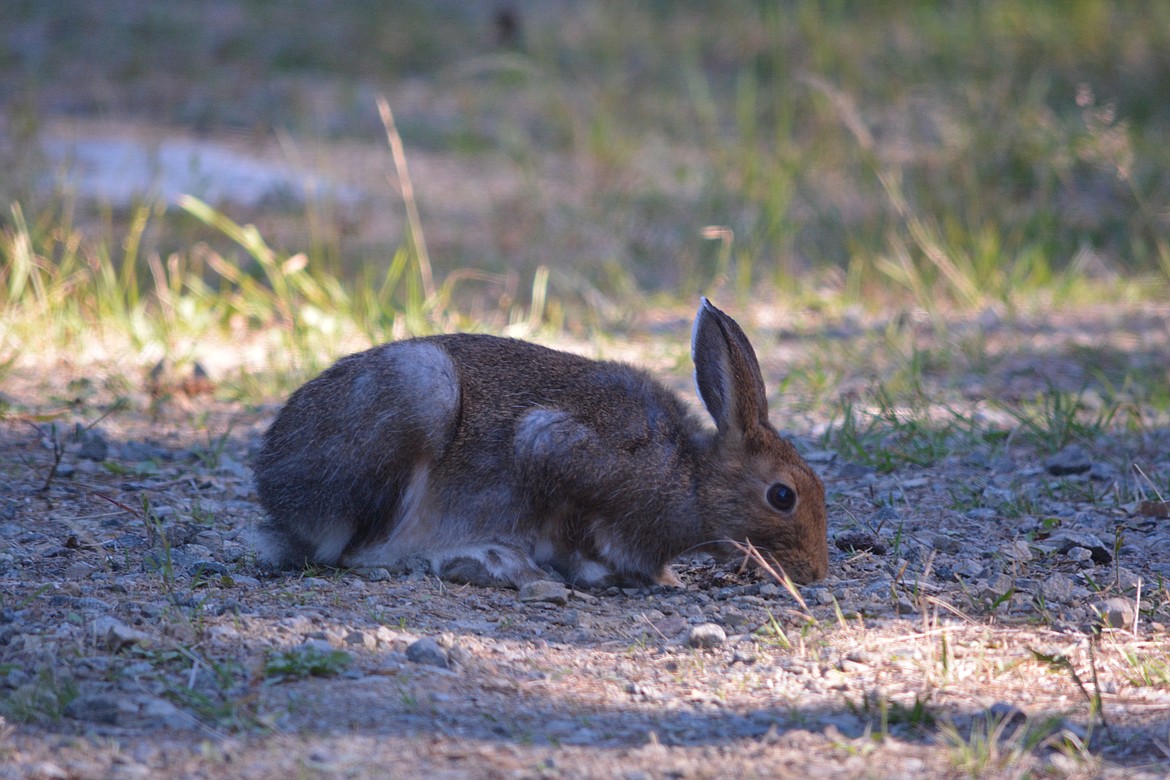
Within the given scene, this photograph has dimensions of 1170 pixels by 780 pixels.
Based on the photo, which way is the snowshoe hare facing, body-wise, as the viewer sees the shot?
to the viewer's right

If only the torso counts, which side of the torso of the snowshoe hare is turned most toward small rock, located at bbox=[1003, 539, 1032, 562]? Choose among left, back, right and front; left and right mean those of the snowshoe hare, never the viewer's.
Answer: front

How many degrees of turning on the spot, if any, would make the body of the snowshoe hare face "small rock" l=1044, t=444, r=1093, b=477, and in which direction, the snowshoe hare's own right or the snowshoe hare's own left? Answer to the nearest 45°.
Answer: approximately 45° to the snowshoe hare's own left

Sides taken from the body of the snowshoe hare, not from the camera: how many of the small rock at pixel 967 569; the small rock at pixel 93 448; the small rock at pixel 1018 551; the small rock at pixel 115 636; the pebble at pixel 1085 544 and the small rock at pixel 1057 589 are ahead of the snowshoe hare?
4

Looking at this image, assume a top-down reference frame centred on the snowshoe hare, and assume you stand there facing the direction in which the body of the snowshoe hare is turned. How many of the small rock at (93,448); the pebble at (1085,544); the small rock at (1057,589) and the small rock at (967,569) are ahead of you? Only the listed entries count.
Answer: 3

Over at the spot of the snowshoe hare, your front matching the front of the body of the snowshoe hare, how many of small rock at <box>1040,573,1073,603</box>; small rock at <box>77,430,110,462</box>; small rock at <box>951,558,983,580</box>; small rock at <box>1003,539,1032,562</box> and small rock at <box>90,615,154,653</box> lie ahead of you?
3

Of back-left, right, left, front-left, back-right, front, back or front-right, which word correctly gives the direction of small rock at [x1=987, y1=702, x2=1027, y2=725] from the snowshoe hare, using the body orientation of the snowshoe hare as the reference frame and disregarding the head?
front-right

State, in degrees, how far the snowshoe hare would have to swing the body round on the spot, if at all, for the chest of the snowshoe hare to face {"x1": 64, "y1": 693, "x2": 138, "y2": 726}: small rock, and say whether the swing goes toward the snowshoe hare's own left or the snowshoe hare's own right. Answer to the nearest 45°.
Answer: approximately 135° to the snowshoe hare's own right

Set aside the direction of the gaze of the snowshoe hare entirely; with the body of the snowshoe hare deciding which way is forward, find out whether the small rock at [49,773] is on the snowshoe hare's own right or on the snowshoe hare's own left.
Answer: on the snowshoe hare's own right

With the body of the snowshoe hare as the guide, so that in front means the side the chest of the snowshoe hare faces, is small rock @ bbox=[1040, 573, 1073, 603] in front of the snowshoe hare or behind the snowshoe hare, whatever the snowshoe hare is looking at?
in front
